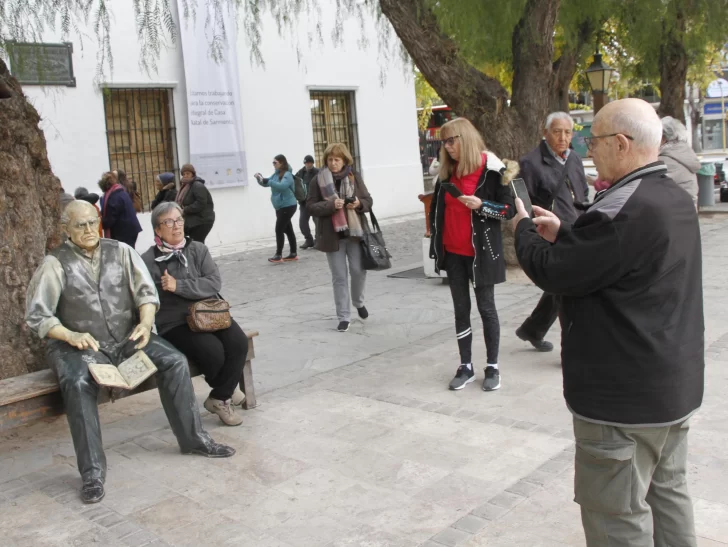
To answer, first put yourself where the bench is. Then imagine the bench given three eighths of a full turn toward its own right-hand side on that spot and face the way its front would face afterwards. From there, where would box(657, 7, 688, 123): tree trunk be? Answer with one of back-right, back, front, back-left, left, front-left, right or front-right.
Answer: back-right

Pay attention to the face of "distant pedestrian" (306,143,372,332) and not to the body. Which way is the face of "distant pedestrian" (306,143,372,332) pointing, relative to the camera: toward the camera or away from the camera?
toward the camera

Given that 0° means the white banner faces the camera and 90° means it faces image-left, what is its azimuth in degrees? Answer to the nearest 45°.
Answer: approximately 0°

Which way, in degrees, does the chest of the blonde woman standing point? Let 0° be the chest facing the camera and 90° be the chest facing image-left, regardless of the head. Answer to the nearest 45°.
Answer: approximately 45°

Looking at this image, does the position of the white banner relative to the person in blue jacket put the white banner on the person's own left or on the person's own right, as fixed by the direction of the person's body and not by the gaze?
on the person's own right

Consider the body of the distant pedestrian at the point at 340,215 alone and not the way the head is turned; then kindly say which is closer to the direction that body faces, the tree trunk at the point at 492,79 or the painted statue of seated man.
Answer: the painted statue of seated man

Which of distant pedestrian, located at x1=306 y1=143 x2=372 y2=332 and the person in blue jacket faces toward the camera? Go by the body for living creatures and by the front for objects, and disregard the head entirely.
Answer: the distant pedestrian

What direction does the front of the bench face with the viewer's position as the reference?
facing the viewer and to the right of the viewer

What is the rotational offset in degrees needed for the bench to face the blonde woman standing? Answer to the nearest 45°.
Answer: approximately 45° to its left

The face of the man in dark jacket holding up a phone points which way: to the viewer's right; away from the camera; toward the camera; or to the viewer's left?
to the viewer's left

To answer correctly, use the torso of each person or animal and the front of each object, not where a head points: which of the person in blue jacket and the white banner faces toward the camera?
the white banner

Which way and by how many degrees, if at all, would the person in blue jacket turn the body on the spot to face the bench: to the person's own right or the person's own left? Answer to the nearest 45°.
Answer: approximately 90° to the person's own left

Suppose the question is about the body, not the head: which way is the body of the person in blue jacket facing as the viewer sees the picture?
to the viewer's left

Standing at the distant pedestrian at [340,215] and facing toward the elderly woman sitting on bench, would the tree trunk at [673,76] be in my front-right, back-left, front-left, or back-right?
back-left

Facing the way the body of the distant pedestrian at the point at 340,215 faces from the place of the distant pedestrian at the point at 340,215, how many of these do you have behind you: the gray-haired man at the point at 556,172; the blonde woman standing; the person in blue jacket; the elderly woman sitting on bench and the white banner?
2

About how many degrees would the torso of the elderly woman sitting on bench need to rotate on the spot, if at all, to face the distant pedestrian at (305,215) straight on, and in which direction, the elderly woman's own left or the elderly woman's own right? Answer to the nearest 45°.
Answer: approximately 135° to the elderly woman's own left

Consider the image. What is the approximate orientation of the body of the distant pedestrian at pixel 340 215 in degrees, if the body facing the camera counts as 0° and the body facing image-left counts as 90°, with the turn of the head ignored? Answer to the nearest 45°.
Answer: approximately 0°

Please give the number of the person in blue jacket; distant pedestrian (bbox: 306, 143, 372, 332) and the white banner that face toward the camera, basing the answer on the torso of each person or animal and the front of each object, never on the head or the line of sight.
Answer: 2
